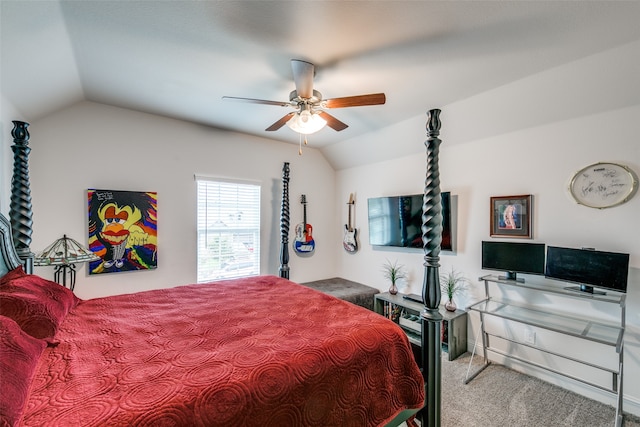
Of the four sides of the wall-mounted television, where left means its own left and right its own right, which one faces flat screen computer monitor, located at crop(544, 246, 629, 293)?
left

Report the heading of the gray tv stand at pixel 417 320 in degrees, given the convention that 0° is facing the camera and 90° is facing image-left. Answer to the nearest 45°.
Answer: approximately 45°

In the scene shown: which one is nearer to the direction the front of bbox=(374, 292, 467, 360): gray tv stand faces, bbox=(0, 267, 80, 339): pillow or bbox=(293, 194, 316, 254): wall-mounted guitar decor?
the pillow

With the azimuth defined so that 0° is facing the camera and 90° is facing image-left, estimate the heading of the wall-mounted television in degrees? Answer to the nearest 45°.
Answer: approximately 45°

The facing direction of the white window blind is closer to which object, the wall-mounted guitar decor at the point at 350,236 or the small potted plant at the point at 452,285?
the small potted plant

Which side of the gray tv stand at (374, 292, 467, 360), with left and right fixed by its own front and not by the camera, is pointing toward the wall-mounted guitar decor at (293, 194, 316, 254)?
right

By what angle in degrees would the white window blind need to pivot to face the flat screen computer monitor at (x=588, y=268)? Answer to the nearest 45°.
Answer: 0° — it already faces it

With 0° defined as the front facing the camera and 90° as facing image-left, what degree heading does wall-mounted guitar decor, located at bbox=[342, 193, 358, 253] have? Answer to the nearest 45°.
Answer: approximately 45°

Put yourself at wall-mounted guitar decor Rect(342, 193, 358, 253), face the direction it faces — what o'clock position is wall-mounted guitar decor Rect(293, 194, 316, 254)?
wall-mounted guitar decor Rect(293, 194, 316, 254) is roughly at 1 o'clock from wall-mounted guitar decor Rect(342, 193, 358, 253).

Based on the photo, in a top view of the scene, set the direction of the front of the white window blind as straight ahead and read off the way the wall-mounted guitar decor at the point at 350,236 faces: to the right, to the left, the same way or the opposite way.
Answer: to the right

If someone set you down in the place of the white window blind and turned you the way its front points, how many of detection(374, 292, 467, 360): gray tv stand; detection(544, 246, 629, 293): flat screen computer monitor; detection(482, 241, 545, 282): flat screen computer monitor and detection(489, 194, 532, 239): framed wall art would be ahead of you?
4

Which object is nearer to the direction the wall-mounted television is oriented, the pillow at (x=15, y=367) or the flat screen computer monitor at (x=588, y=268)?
the pillow
